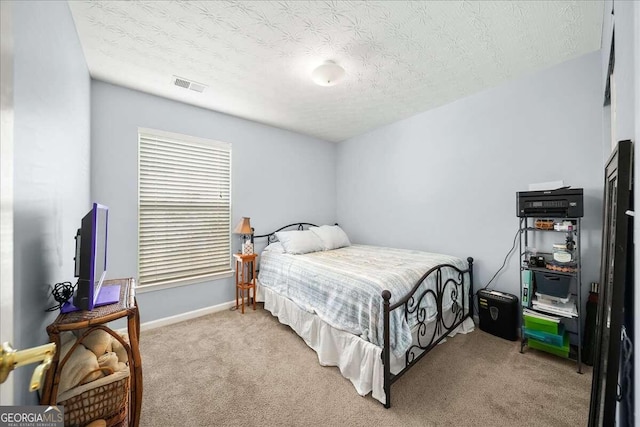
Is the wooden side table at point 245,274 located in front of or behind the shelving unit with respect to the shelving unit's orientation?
in front

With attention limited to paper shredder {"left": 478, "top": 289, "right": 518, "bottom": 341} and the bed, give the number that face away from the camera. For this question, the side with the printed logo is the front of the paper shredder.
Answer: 0

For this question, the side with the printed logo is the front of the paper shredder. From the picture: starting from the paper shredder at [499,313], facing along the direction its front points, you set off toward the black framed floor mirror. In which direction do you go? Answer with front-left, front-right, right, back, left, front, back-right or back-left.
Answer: front-left

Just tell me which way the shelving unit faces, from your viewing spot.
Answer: facing the viewer and to the left of the viewer

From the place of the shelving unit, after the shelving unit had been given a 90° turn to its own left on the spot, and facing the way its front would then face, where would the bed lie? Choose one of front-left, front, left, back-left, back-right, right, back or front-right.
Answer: right

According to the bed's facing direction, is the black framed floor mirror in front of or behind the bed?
in front

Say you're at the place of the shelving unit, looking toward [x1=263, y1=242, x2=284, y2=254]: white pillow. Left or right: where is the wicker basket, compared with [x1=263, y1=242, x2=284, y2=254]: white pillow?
left

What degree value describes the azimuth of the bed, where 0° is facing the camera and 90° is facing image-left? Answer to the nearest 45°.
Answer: approximately 315°

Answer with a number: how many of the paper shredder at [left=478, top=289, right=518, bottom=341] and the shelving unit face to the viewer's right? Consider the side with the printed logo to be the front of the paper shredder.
0
